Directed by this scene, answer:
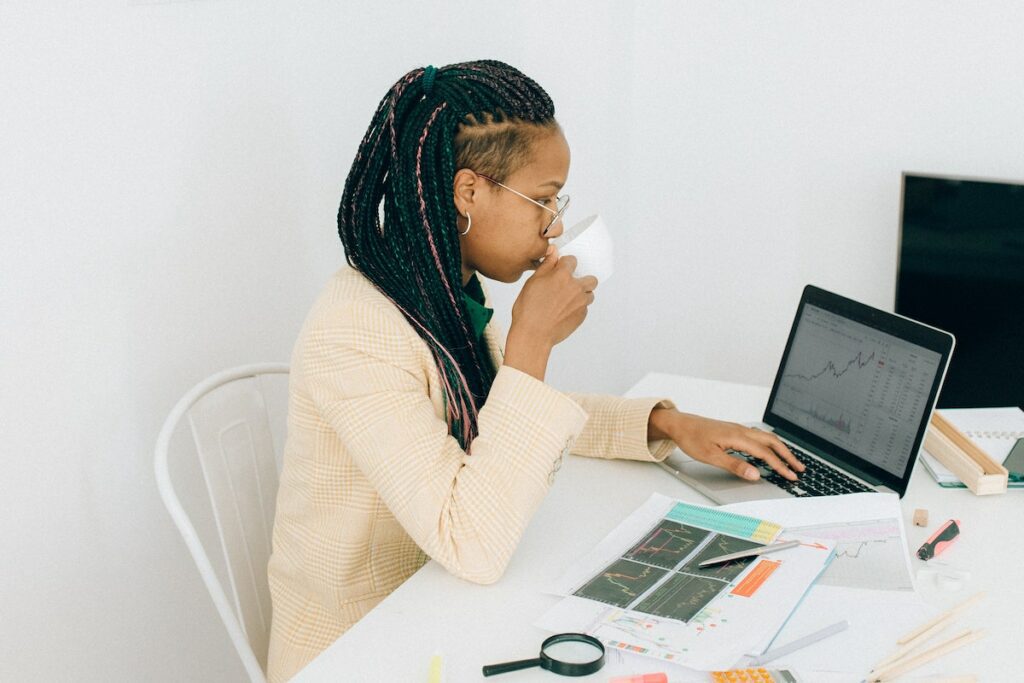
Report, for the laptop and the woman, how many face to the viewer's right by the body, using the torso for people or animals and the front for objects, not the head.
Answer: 1

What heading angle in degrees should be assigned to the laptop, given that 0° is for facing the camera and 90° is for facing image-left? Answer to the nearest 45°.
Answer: approximately 45°

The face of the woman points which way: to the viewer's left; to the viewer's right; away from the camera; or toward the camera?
to the viewer's right

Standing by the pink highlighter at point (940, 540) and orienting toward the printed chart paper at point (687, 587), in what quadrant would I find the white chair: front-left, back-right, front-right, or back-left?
front-right

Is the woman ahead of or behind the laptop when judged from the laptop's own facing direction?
ahead

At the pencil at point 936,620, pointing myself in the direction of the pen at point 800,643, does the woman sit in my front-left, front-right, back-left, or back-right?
front-right

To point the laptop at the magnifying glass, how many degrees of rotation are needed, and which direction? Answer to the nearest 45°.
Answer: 0° — it already faces it

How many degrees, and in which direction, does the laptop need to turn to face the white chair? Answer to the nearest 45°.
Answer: approximately 45° to its right

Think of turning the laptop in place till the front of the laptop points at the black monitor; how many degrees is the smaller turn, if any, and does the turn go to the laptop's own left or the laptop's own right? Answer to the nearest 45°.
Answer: approximately 135° to the laptop's own right

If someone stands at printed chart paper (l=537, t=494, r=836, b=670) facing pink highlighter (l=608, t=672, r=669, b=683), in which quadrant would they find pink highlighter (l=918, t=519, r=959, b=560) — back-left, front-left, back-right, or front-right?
back-left

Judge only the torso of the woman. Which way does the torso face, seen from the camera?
to the viewer's right
